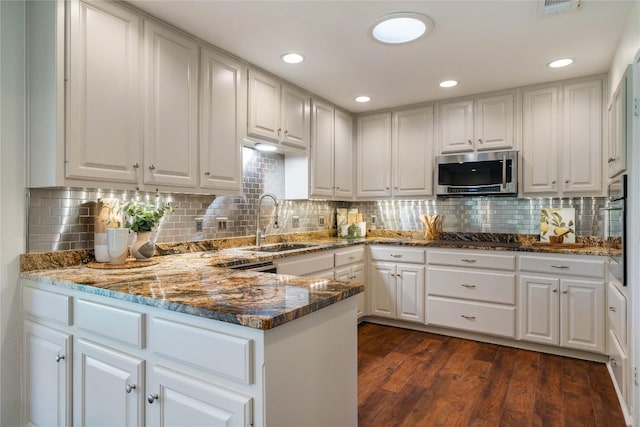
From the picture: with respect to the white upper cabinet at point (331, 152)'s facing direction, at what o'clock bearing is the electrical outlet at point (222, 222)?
The electrical outlet is roughly at 3 o'clock from the white upper cabinet.

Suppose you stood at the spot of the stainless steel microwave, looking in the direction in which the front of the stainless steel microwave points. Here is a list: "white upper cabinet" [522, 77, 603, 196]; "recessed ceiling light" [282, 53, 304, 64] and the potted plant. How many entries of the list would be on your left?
1

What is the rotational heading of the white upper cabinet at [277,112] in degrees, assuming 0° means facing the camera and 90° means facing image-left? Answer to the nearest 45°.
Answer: approximately 315°

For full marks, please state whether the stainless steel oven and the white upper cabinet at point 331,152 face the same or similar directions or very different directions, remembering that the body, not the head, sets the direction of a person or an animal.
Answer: very different directions

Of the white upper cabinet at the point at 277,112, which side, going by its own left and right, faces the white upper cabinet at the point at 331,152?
left

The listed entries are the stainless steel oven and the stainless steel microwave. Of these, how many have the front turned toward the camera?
1

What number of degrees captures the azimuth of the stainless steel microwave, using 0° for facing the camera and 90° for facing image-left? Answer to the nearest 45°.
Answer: approximately 0°

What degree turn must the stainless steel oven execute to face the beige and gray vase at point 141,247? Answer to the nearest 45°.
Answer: approximately 45° to its left

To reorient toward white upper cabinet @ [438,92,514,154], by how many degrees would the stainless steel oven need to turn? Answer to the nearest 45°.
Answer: approximately 45° to its right

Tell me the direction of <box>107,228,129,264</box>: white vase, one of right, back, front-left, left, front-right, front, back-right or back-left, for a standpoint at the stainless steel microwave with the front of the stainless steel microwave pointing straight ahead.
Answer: front-right

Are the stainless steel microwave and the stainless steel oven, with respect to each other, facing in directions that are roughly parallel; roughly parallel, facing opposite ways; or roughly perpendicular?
roughly perpendicular

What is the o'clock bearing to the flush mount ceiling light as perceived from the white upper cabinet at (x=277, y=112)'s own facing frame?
The flush mount ceiling light is roughly at 12 o'clock from the white upper cabinet.

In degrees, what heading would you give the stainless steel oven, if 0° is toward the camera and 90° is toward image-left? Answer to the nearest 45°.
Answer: approximately 90°
